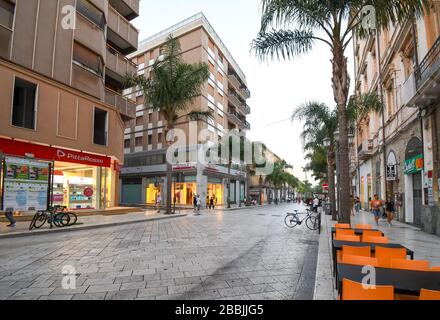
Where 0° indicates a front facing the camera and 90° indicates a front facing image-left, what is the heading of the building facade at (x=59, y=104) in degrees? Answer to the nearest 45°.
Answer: approximately 315°

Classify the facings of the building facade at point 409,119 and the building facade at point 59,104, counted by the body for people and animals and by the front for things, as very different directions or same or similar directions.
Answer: very different directions

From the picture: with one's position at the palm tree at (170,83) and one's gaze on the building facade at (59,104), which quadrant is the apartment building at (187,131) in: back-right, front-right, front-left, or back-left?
back-right

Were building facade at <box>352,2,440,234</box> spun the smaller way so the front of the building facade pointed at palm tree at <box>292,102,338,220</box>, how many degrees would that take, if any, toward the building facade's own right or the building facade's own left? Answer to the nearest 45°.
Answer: approximately 45° to the building facade's own right

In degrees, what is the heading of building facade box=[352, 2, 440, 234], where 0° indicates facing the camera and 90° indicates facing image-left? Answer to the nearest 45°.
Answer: approximately 90°
